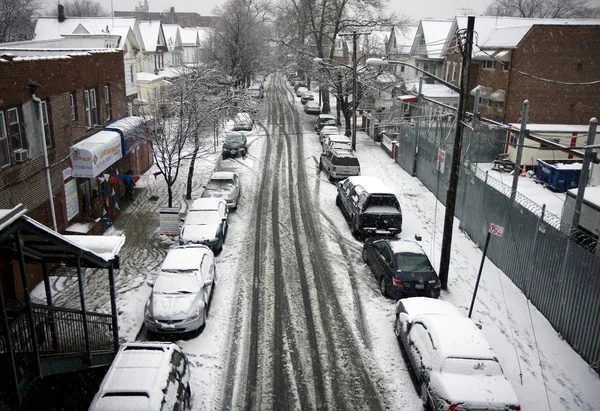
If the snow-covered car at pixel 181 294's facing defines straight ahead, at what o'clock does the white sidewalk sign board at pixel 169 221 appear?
The white sidewalk sign board is roughly at 6 o'clock from the snow-covered car.

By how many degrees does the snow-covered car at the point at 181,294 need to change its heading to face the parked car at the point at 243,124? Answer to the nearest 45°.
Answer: approximately 180°

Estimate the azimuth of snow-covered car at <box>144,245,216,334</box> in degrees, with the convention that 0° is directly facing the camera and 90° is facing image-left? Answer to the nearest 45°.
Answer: approximately 0°

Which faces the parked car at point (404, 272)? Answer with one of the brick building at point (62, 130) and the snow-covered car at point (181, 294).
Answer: the brick building

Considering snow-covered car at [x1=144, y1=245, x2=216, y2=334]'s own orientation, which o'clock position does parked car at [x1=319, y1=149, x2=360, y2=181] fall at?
The parked car is roughly at 7 o'clock from the snow-covered car.

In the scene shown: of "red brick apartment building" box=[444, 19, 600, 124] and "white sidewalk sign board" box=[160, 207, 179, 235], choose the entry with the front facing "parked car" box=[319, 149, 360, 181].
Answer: the red brick apartment building

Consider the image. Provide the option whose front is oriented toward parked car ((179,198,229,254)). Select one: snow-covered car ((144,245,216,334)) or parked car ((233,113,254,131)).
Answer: parked car ((233,113,254,131))

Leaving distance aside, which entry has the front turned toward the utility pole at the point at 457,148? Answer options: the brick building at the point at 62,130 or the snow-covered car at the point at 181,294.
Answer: the brick building

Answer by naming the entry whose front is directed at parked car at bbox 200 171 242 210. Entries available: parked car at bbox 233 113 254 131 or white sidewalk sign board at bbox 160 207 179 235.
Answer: parked car at bbox 233 113 254 131
